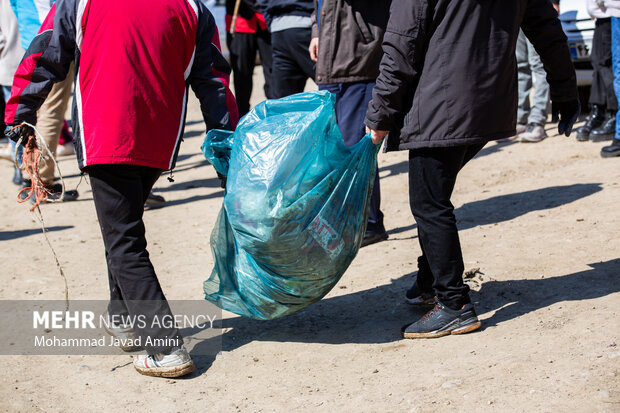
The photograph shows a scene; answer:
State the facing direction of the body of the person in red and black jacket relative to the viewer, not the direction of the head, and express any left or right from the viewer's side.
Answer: facing away from the viewer and to the left of the viewer

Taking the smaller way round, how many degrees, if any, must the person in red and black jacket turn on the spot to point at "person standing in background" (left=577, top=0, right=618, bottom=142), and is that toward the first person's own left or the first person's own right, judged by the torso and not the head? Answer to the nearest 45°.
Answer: approximately 90° to the first person's own right

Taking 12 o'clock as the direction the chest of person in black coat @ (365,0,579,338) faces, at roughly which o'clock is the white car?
The white car is roughly at 2 o'clock from the person in black coat.

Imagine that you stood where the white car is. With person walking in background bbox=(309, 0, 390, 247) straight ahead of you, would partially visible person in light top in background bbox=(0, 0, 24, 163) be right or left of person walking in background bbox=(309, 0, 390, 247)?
right
